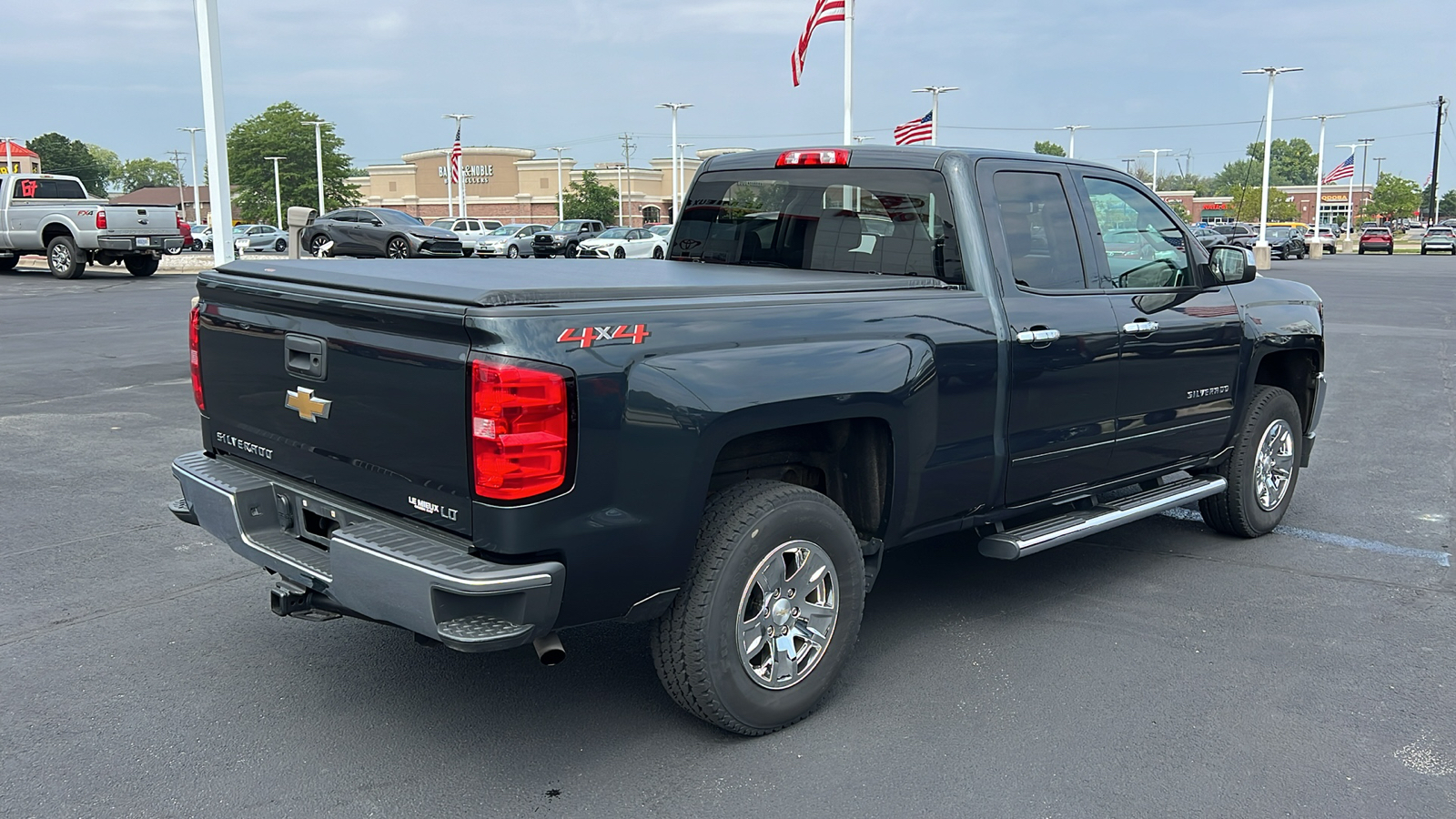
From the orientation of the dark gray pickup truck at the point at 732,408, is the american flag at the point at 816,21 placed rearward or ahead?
ahead

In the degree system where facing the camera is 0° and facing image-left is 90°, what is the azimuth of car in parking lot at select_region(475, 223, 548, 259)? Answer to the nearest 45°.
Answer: approximately 45°

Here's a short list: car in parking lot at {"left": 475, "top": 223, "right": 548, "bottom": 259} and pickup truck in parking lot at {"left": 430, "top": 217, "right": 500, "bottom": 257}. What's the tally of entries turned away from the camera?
0

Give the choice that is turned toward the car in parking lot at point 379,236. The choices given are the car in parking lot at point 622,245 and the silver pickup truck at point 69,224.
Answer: the car in parking lot at point 622,245

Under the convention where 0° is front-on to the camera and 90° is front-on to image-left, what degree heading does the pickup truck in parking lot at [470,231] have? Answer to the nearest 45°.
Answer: approximately 45°

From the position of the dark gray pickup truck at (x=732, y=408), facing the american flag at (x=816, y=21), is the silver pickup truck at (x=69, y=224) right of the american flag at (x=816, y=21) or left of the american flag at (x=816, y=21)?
left

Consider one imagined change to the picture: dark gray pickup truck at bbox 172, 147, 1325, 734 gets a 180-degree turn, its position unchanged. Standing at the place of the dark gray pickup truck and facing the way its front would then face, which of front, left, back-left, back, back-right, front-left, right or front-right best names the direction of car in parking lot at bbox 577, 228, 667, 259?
back-right

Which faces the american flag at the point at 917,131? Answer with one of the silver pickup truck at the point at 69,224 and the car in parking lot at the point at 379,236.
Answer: the car in parking lot

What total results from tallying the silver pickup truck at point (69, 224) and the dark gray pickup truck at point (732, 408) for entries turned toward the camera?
0

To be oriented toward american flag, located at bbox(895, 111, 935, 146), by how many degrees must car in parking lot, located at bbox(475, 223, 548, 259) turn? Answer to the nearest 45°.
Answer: approximately 90° to its left

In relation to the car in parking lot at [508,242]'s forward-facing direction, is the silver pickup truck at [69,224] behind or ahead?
ahead

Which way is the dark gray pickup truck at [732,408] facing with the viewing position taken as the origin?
facing away from the viewer and to the right of the viewer

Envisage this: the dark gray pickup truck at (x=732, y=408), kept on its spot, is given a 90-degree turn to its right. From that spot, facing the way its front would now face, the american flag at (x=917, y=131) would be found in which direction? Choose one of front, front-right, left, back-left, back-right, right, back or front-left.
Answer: back-left
